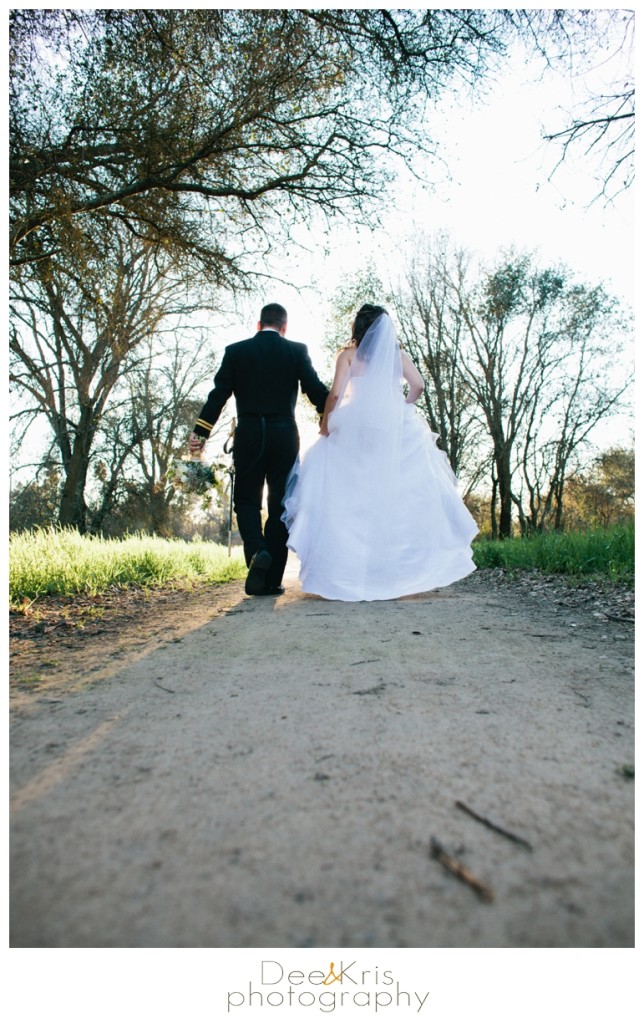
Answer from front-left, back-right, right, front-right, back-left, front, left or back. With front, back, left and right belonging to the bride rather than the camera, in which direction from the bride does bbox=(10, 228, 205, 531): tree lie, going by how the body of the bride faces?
front-left

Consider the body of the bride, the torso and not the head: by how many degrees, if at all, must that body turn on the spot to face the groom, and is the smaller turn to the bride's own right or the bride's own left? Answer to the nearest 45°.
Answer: approximately 90° to the bride's own left

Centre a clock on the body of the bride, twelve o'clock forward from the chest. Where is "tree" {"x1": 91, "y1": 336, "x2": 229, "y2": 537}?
The tree is roughly at 11 o'clock from the bride.

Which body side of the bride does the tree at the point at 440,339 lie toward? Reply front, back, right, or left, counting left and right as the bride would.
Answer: front

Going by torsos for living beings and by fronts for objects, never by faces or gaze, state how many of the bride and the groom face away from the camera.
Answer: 2

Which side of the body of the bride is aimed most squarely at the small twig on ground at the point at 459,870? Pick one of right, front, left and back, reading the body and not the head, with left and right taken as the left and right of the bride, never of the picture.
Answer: back

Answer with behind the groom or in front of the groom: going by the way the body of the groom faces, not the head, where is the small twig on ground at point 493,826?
behind

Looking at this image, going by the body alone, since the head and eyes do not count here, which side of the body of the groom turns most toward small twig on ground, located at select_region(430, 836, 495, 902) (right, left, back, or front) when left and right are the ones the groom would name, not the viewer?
back

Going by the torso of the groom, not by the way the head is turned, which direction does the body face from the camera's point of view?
away from the camera

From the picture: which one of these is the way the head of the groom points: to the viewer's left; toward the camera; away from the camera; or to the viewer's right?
away from the camera

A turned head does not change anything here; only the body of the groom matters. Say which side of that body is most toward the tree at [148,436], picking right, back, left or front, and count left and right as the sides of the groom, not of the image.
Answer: front

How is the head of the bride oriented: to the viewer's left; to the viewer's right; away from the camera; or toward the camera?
away from the camera

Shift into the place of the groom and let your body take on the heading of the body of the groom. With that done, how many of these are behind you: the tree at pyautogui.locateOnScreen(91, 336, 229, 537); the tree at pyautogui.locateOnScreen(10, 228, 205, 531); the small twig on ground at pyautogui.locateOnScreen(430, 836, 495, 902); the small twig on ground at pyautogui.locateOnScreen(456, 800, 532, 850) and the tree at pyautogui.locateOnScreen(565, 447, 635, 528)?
2

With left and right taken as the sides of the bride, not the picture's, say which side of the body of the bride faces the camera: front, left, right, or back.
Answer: back
